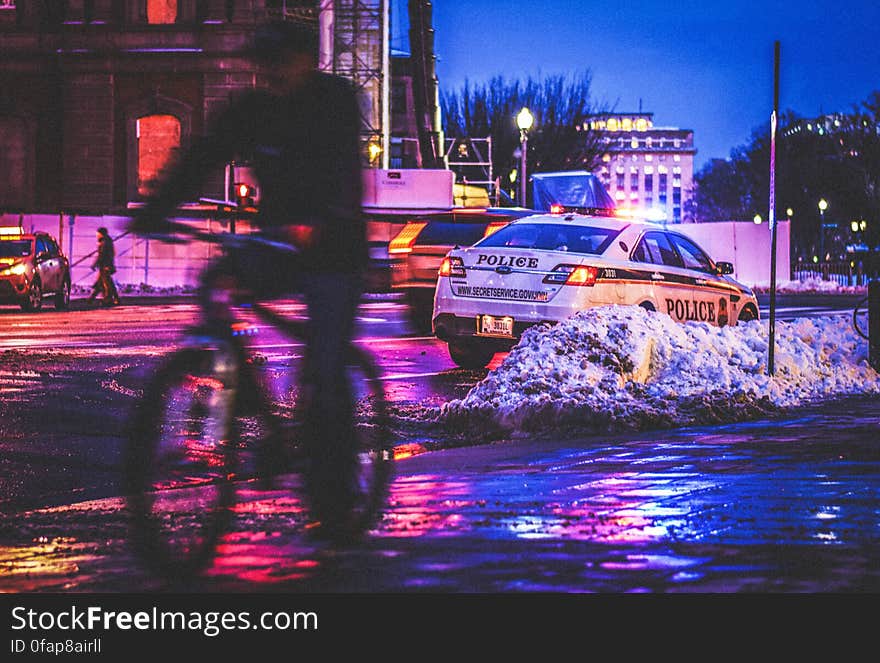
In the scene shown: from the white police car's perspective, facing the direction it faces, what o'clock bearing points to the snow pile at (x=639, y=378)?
The snow pile is roughly at 4 o'clock from the white police car.

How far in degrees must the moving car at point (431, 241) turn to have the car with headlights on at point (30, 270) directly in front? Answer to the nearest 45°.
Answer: approximately 90° to its left

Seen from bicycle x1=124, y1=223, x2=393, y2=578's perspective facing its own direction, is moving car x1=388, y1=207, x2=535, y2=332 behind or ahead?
behind

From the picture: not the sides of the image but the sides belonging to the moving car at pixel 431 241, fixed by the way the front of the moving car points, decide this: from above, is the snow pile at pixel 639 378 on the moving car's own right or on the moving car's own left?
on the moving car's own right

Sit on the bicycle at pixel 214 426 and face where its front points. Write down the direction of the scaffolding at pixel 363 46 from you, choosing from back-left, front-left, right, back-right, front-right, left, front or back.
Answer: back-right

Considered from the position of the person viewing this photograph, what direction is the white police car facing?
facing away from the viewer and to the right of the viewer

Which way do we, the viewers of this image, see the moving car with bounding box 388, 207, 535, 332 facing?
facing away from the viewer and to the right of the viewer

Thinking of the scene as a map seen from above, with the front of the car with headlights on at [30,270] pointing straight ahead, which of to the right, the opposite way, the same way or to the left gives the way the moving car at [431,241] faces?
the opposite way

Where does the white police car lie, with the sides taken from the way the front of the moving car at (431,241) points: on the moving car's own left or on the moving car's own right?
on the moving car's own right

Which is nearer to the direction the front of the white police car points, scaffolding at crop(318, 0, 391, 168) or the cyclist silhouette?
the scaffolding

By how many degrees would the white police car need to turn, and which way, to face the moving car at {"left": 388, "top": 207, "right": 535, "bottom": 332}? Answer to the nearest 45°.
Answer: approximately 45° to its left
